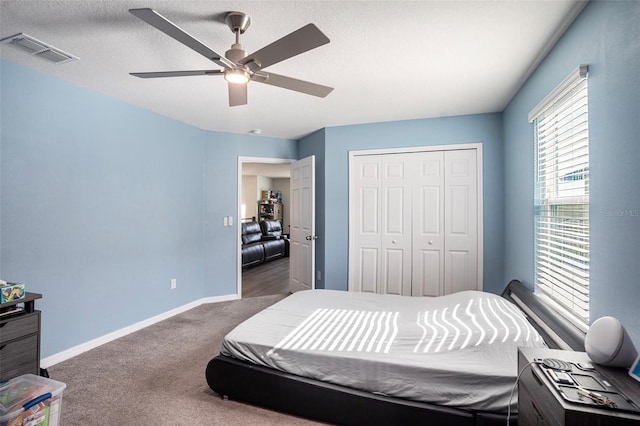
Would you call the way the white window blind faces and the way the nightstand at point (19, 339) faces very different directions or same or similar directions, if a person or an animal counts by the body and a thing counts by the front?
very different directions

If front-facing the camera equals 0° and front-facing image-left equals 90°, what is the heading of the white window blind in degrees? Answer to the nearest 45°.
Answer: approximately 45°

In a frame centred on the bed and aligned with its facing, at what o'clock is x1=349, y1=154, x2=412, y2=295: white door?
The white door is roughly at 3 o'clock from the bed.

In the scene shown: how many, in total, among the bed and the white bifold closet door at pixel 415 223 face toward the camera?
1

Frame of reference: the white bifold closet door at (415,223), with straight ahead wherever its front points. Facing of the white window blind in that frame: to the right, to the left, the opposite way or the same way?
to the right

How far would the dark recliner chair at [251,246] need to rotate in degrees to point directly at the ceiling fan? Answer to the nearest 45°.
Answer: approximately 45° to its right

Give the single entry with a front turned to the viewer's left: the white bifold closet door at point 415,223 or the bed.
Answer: the bed

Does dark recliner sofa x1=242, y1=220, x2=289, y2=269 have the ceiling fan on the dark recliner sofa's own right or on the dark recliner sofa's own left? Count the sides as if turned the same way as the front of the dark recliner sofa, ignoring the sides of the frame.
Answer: on the dark recliner sofa's own right

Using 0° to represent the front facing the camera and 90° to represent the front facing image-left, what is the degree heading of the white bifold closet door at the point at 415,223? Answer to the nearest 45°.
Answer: approximately 0°

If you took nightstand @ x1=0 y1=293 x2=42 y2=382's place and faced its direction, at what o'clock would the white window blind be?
The white window blind is roughly at 12 o'clock from the nightstand.

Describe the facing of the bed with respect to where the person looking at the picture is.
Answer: facing to the left of the viewer

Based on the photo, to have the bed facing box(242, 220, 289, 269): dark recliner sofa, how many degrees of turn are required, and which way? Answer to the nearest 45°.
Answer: approximately 45° to its right
